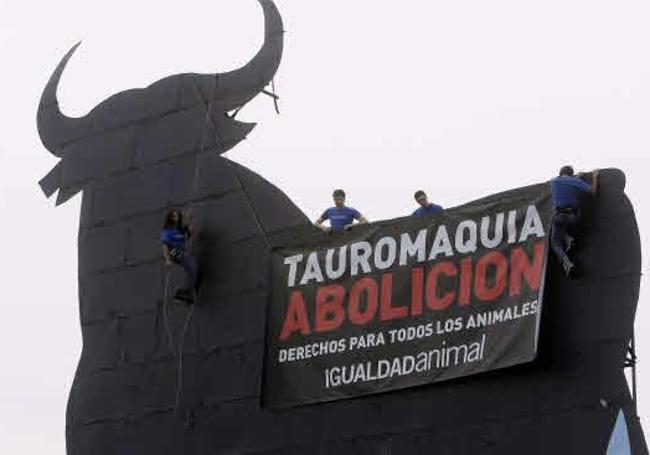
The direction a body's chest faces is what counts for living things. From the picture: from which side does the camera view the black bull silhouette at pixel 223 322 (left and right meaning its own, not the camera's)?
left

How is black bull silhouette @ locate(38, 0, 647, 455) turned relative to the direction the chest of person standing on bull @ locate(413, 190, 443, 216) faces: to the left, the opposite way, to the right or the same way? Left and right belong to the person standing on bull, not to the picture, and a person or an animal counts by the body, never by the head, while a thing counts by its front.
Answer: to the right

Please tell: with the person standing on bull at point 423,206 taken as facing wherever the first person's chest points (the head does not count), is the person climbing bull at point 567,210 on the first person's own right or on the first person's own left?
on the first person's own left

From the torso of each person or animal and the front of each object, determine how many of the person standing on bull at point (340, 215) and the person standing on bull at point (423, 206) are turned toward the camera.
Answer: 2

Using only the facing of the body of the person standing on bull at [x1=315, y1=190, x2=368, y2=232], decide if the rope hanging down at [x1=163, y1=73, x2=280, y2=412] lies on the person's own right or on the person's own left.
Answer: on the person's own right
